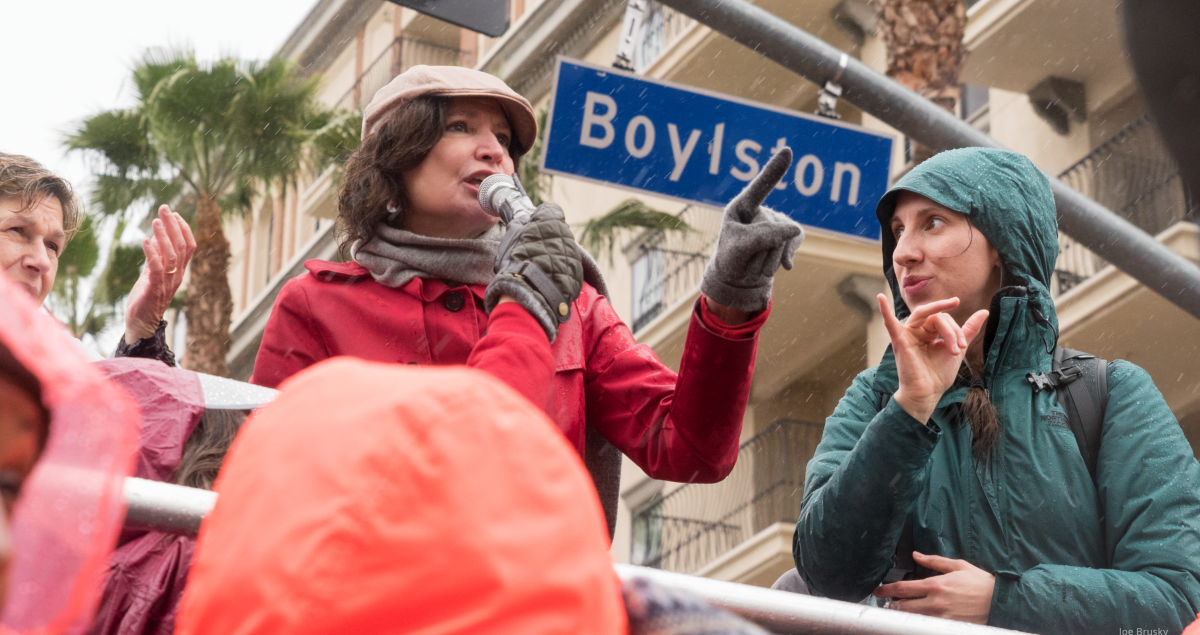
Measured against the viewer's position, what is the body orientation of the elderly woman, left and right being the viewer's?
facing the viewer and to the right of the viewer

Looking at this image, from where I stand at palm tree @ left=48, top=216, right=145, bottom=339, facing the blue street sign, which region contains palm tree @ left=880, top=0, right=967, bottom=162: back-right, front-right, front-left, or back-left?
front-left

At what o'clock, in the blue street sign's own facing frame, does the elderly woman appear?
The elderly woman is roughly at 1 o'clock from the blue street sign.

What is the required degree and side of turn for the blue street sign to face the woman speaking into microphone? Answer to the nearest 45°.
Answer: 0° — it already faces them

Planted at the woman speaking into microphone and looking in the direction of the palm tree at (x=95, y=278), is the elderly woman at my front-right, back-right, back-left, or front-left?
front-left

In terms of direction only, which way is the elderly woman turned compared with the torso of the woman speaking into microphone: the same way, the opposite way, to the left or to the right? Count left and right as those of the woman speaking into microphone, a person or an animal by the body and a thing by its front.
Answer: the same way

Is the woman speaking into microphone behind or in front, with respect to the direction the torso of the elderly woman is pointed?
in front

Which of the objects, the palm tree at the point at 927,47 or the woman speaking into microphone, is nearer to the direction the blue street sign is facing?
the woman speaking into microphone

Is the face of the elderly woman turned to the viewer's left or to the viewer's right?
to the viewer's right

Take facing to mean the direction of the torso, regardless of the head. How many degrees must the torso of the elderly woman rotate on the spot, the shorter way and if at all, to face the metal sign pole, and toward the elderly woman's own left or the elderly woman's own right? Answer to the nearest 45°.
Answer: approximately 45° to the elderly woman's own left

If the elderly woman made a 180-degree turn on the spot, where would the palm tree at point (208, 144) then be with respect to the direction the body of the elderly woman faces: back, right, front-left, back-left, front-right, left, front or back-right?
front-right

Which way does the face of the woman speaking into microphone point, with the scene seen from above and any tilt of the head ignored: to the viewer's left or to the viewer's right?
to the viewer's right

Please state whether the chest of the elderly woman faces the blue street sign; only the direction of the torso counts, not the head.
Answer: no

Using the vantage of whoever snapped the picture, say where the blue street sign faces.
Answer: facing the viewer

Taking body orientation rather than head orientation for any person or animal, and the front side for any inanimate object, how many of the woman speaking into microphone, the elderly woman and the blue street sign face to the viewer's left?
0

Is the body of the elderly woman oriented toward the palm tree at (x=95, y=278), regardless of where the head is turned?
no

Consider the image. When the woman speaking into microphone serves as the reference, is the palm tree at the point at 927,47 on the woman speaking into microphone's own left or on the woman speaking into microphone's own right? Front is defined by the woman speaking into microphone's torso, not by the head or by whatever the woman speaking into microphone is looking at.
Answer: on the woman speaking into microphone's own left

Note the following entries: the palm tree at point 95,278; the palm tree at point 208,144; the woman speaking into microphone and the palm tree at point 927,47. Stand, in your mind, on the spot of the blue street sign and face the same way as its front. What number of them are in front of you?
1
